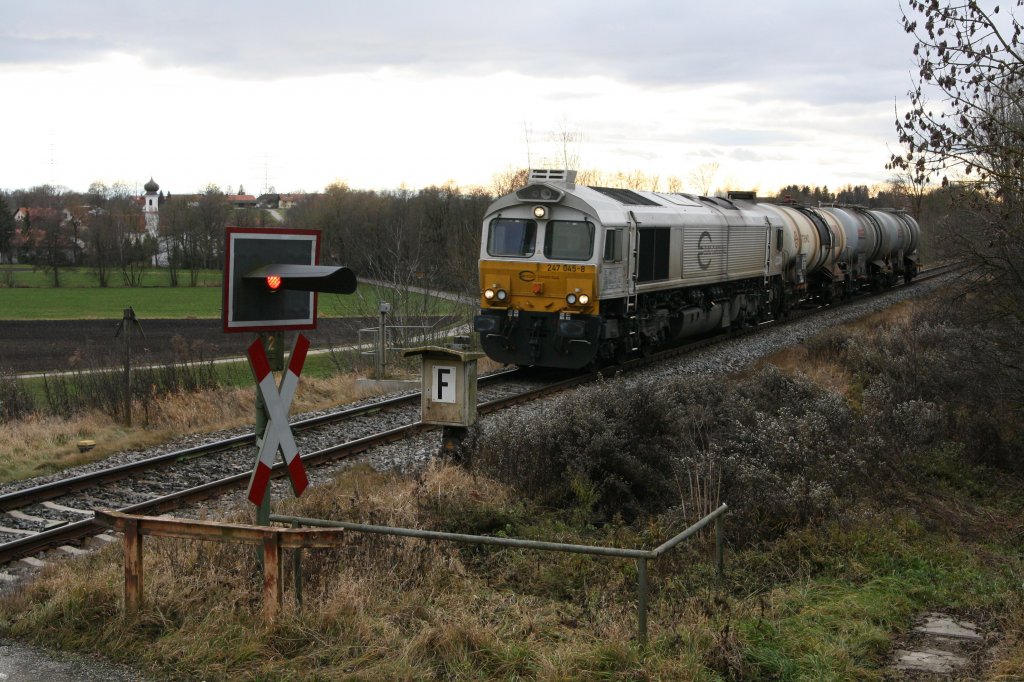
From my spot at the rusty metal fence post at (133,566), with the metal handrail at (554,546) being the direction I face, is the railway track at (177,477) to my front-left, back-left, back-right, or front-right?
back-left

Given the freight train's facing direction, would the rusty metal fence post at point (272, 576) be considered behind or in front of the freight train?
in front

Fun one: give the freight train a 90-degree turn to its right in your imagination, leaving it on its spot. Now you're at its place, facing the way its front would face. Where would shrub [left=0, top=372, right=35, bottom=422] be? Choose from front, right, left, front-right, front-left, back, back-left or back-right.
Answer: front-left

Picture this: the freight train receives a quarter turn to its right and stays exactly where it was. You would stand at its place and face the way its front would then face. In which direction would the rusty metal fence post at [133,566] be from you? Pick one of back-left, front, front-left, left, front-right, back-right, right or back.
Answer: back-left

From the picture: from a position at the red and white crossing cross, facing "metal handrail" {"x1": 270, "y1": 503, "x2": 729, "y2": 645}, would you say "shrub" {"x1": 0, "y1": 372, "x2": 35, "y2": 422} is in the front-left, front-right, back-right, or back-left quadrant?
back-left

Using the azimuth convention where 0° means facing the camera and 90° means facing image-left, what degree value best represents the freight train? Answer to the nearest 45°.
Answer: approximately 45°
